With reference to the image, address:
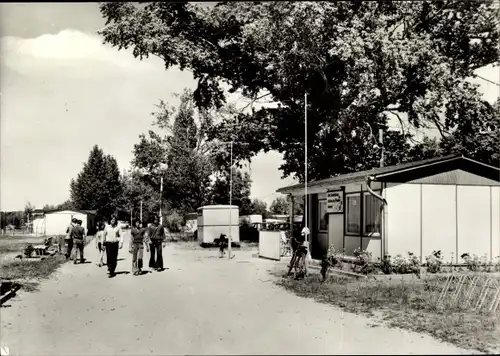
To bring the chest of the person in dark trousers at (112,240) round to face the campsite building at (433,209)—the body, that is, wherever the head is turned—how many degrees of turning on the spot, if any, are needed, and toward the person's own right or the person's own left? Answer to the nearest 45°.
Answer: approximately 90° to the person's own left

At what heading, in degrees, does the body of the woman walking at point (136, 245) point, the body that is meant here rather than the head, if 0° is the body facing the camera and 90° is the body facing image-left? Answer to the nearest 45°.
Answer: approximately 0°

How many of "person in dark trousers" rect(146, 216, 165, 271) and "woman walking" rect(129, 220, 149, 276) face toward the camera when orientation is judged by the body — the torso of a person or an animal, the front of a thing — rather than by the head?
2

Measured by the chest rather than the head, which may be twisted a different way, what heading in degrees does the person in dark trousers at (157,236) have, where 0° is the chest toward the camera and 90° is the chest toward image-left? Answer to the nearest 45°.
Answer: approximately 0°

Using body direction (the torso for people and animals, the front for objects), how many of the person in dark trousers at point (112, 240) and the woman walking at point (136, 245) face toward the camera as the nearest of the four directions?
2

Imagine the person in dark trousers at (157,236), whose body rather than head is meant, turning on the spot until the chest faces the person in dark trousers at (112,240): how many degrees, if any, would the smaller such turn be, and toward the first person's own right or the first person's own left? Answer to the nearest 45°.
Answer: approximately 45° to the first person's own right
